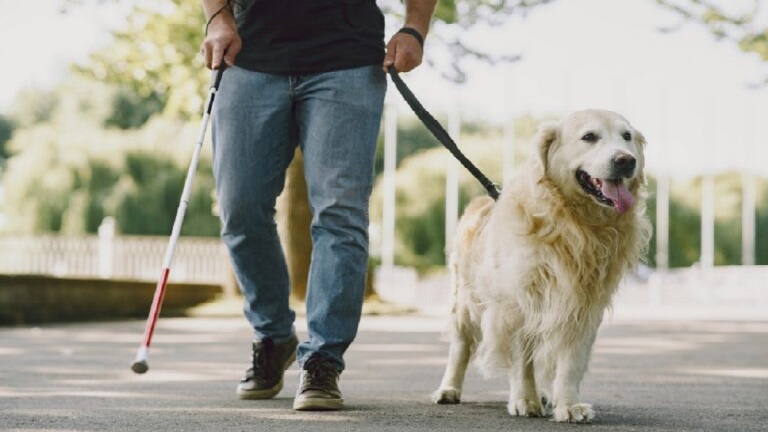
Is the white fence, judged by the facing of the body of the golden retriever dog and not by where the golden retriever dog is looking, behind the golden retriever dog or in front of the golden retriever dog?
behind

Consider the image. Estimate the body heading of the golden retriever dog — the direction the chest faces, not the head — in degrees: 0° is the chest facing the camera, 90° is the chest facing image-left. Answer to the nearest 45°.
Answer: approximately 315°
